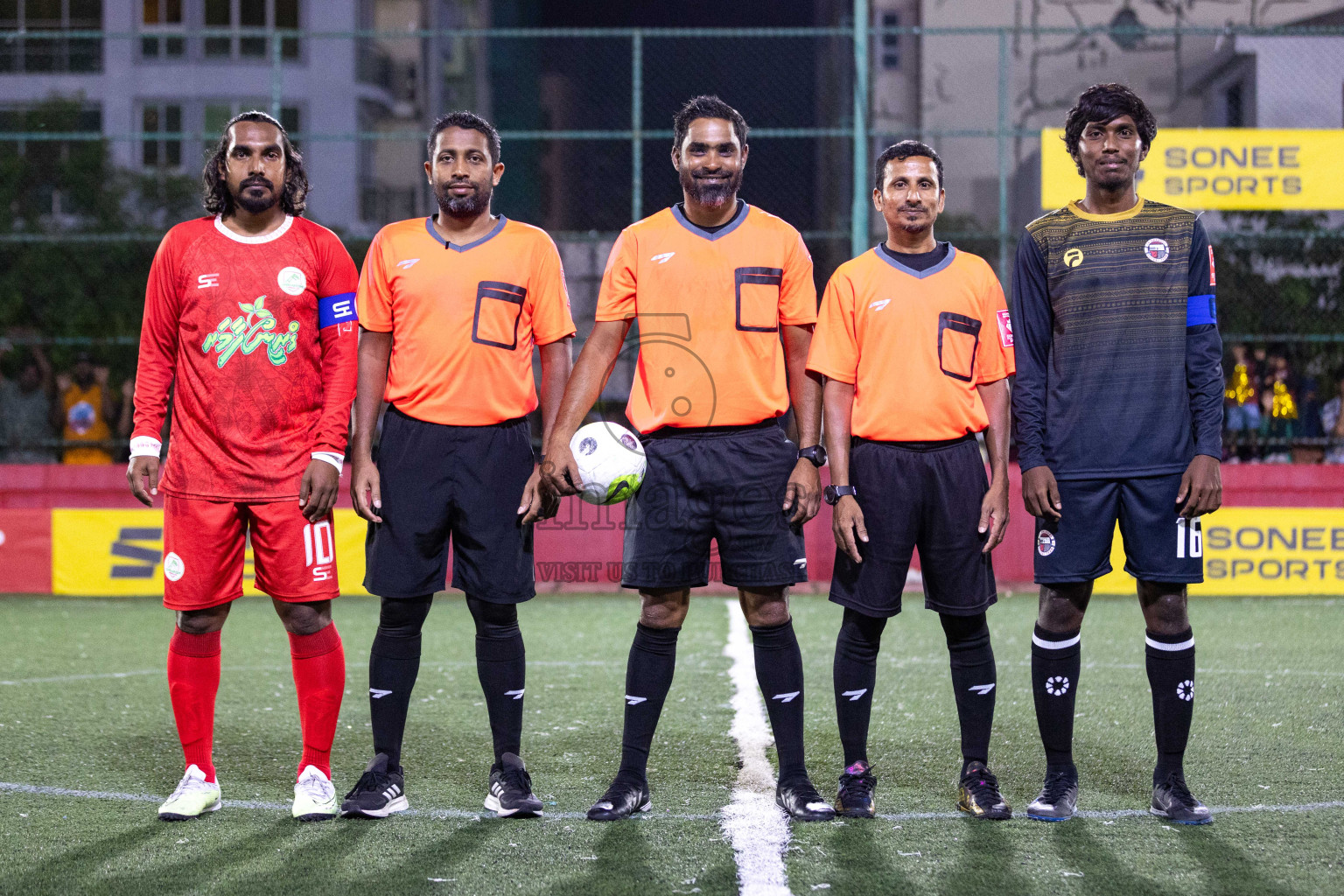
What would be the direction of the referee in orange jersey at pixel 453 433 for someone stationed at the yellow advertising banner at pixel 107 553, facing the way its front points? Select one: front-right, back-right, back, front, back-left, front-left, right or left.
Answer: front

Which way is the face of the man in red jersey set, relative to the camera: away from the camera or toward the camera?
toward the camera

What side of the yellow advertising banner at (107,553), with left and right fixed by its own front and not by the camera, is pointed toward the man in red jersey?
front

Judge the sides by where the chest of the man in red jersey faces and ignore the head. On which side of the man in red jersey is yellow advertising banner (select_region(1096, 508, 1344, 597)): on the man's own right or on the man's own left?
on the man's own left

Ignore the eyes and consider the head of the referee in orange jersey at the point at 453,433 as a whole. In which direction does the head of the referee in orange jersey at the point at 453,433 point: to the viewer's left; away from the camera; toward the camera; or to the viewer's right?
toward the camera

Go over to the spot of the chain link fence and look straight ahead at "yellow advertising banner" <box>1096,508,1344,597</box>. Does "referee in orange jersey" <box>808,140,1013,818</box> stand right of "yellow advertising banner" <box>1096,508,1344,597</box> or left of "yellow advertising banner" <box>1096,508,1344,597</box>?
right

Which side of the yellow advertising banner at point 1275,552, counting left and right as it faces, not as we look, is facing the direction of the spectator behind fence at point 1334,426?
back

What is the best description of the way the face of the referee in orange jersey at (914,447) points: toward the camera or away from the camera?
toward the camera

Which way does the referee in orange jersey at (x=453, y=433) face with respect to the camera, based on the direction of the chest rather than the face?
toward the camera

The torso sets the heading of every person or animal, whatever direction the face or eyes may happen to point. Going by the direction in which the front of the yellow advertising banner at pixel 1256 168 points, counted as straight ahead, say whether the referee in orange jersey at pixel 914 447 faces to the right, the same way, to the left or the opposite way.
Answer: the same way

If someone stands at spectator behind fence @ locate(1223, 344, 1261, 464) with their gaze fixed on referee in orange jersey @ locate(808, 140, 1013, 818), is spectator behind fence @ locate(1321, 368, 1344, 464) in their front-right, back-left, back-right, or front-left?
back-left

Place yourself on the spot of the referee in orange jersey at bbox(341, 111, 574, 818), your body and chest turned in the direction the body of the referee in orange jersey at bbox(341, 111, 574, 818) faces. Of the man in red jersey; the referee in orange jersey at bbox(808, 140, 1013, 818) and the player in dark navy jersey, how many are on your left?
2

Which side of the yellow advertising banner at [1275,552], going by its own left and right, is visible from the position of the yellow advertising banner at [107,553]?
right

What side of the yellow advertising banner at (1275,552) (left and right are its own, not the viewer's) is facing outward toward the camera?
front

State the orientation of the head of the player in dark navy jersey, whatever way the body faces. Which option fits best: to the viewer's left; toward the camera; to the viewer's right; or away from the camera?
toward the camera
